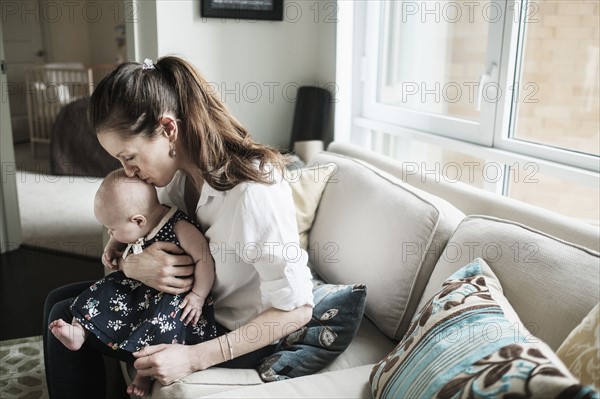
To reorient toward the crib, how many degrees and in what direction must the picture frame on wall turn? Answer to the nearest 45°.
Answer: approximately 135° to its right

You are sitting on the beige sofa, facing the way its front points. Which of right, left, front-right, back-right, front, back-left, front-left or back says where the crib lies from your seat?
right

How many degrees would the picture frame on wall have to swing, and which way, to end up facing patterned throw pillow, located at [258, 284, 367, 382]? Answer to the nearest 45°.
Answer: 0° — it already faces it

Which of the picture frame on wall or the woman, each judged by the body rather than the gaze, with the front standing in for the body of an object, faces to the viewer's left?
the woman

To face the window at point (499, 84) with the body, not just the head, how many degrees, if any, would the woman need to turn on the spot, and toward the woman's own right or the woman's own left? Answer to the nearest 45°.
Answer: approximately 135° to the woman's own right

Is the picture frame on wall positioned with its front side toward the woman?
yes

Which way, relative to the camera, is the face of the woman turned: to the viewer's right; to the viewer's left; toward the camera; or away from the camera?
to the viewer's left

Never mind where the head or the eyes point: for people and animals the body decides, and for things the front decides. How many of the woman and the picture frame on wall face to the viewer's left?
1

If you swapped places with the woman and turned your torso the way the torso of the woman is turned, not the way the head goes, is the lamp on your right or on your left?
on your right

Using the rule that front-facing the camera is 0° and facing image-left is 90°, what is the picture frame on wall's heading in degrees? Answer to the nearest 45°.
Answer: approximately 0°

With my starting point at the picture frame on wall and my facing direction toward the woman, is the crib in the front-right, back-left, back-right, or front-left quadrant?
back-right

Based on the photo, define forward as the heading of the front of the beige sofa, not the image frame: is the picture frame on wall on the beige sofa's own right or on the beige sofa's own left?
on the beige sofa's own right

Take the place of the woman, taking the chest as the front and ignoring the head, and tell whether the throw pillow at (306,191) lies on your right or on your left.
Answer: on your right

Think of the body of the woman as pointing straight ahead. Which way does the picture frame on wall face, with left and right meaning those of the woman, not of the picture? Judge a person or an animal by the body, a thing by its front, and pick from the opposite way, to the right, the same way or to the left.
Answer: to the left

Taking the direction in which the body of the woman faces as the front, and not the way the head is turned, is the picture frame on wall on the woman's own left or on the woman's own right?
on the woman's own right

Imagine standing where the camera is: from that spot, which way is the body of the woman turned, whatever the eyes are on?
to the viewer's left

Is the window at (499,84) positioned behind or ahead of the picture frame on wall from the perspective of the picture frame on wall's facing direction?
ahead

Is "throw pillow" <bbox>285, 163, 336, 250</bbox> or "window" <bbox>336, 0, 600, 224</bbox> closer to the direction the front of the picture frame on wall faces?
the throw pillow
